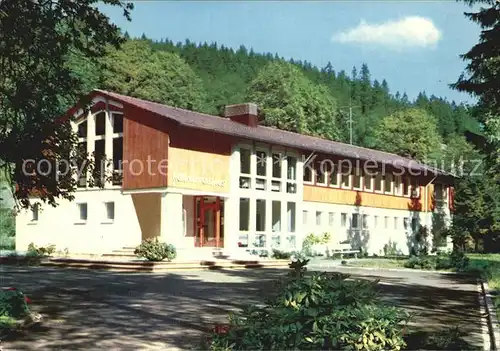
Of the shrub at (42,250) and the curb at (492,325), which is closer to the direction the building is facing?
the curb

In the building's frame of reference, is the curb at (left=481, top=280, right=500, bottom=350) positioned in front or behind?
in front

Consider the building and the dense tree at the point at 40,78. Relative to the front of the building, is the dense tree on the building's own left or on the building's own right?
on the building's own right

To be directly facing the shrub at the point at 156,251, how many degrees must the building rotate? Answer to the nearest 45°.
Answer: approximately 45° to its right

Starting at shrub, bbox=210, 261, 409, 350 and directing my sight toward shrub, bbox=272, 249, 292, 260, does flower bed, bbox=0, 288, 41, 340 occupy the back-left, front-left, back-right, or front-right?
front-left

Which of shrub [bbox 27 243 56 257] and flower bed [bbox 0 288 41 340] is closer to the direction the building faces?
the flower bed

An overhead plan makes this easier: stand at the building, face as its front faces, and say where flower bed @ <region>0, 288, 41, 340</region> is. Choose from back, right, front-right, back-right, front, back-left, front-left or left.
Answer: front-right

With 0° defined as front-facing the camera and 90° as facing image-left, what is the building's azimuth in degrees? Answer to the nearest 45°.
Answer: approximately 315°

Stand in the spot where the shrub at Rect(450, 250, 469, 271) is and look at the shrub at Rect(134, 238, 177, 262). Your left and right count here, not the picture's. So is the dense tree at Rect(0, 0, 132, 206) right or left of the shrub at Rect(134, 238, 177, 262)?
left

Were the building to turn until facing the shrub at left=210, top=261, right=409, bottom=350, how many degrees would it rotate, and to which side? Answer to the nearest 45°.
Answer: approximately 45° to its right
